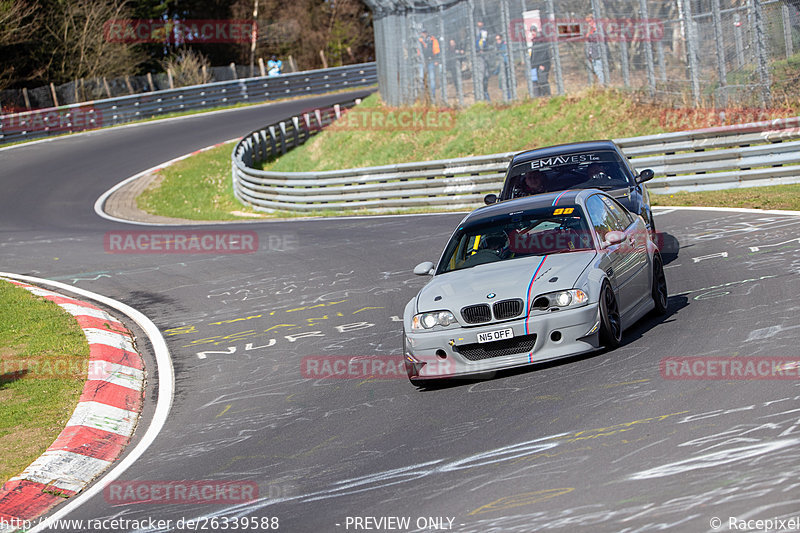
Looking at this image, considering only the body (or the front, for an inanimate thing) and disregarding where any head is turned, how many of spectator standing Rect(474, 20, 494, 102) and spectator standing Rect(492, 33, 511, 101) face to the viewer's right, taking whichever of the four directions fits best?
0

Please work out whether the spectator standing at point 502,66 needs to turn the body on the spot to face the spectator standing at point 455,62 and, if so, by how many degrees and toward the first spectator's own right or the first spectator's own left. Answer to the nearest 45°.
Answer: approximately 90° to the first spectator's own right

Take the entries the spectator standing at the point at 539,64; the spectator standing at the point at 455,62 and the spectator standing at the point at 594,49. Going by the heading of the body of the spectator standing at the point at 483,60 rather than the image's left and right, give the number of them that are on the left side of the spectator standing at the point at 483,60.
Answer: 2

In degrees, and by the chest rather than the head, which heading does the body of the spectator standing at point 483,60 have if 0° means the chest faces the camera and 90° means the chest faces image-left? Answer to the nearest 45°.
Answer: approximately 45°

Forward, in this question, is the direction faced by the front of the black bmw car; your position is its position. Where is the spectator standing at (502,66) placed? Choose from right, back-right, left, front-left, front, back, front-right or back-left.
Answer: back

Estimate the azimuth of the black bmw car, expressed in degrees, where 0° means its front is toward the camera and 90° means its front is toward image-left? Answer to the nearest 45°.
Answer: approximately 0°

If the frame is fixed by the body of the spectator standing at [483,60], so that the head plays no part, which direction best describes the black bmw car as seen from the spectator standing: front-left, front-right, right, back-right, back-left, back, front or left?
front-left

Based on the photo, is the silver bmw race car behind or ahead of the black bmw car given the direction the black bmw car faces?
ahead

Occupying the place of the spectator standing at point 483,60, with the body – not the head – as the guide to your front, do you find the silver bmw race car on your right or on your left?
on your left

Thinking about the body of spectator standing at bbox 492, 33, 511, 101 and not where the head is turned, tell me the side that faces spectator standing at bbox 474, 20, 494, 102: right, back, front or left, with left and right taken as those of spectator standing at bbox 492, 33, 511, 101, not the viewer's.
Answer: right

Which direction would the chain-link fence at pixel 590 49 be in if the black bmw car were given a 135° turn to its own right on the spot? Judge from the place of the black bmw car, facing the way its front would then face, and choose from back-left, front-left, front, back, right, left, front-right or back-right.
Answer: front-right

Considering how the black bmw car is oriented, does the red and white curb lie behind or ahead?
ahead
